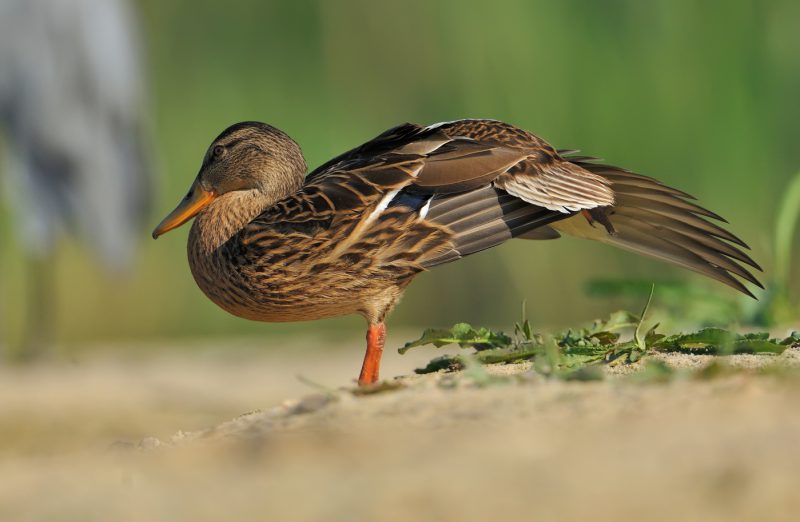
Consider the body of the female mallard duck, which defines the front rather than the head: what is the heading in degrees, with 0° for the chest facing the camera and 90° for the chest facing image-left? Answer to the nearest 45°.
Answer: approximately 90°
